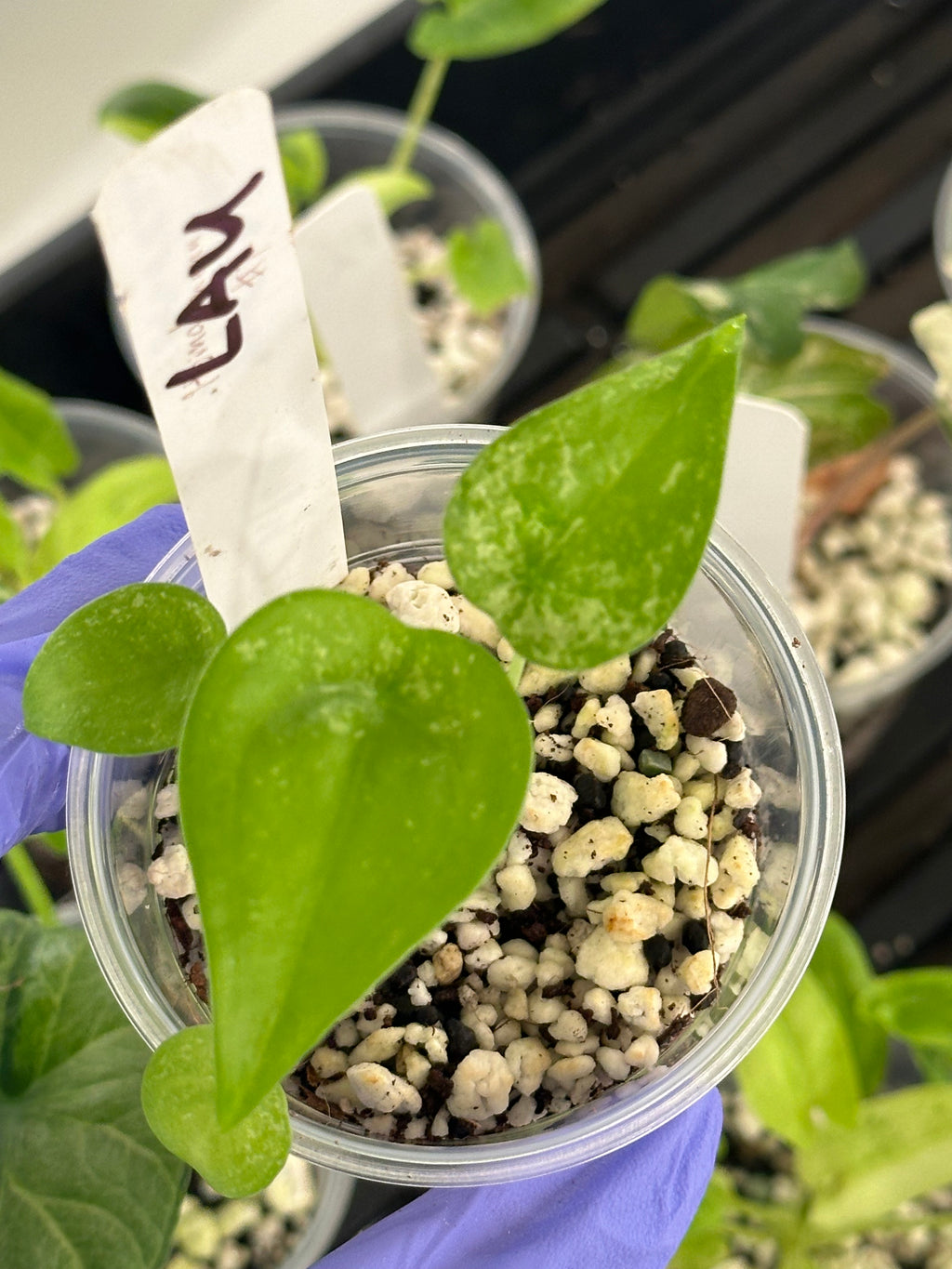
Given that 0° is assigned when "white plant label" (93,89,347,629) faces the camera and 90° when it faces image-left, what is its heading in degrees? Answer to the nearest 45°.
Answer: approximately 0°

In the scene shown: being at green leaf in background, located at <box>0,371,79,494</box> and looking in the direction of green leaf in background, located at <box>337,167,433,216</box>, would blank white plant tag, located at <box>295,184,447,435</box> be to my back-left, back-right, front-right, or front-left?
front-right
